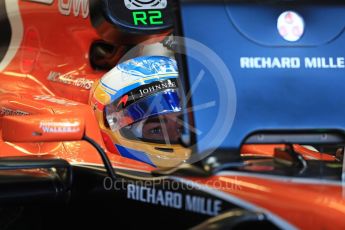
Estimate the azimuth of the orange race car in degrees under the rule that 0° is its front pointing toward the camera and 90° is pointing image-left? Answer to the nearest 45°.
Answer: approximately 315°
